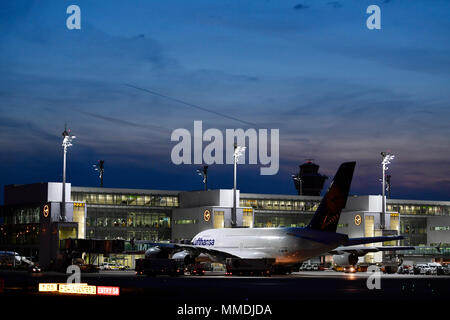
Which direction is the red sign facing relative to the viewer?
toward the camera
